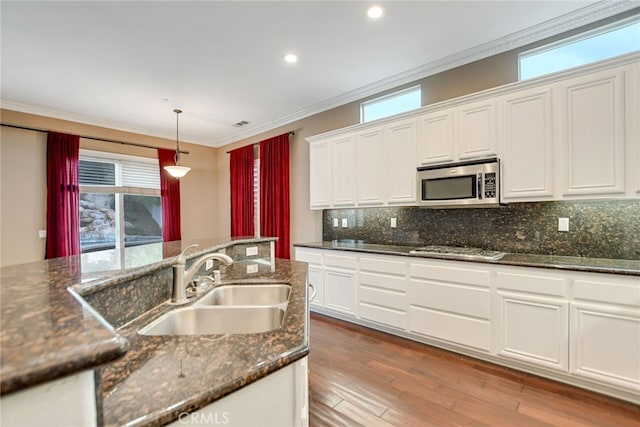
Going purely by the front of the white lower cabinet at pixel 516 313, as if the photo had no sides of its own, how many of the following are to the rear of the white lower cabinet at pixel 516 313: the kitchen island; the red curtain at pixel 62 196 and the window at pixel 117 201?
0

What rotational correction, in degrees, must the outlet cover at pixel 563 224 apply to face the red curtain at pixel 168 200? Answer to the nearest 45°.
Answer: approximately 90° to its right

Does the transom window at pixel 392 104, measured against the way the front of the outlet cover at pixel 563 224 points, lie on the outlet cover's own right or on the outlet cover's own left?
on the outlet cover's own right

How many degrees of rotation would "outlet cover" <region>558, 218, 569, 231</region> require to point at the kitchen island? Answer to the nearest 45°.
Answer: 0° — it already faces it

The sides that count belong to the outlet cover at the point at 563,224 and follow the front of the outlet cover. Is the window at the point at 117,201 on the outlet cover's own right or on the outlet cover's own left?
on the outlet cover's own right

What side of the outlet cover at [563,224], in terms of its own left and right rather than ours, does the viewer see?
front

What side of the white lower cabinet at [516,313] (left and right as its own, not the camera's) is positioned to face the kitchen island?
front

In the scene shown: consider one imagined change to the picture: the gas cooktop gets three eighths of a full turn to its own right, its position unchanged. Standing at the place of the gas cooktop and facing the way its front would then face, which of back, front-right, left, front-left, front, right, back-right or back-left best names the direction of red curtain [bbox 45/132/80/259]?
left

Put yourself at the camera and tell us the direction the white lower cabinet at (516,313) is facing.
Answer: facing the viewer and to the left of the viewer

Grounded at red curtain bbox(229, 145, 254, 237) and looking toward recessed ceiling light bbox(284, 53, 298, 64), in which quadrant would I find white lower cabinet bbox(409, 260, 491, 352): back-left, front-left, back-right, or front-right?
front-left

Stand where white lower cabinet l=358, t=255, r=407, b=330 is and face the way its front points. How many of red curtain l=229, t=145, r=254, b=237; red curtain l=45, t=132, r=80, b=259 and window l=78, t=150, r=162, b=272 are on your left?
0

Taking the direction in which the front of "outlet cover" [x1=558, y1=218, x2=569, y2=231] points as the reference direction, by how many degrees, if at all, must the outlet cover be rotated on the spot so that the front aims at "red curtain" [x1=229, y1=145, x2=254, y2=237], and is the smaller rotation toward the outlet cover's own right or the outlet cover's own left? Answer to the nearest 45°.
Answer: approximately 90° to the outlet cover's own right

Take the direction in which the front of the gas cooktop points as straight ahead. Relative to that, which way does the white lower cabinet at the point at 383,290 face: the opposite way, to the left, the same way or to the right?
the same way
